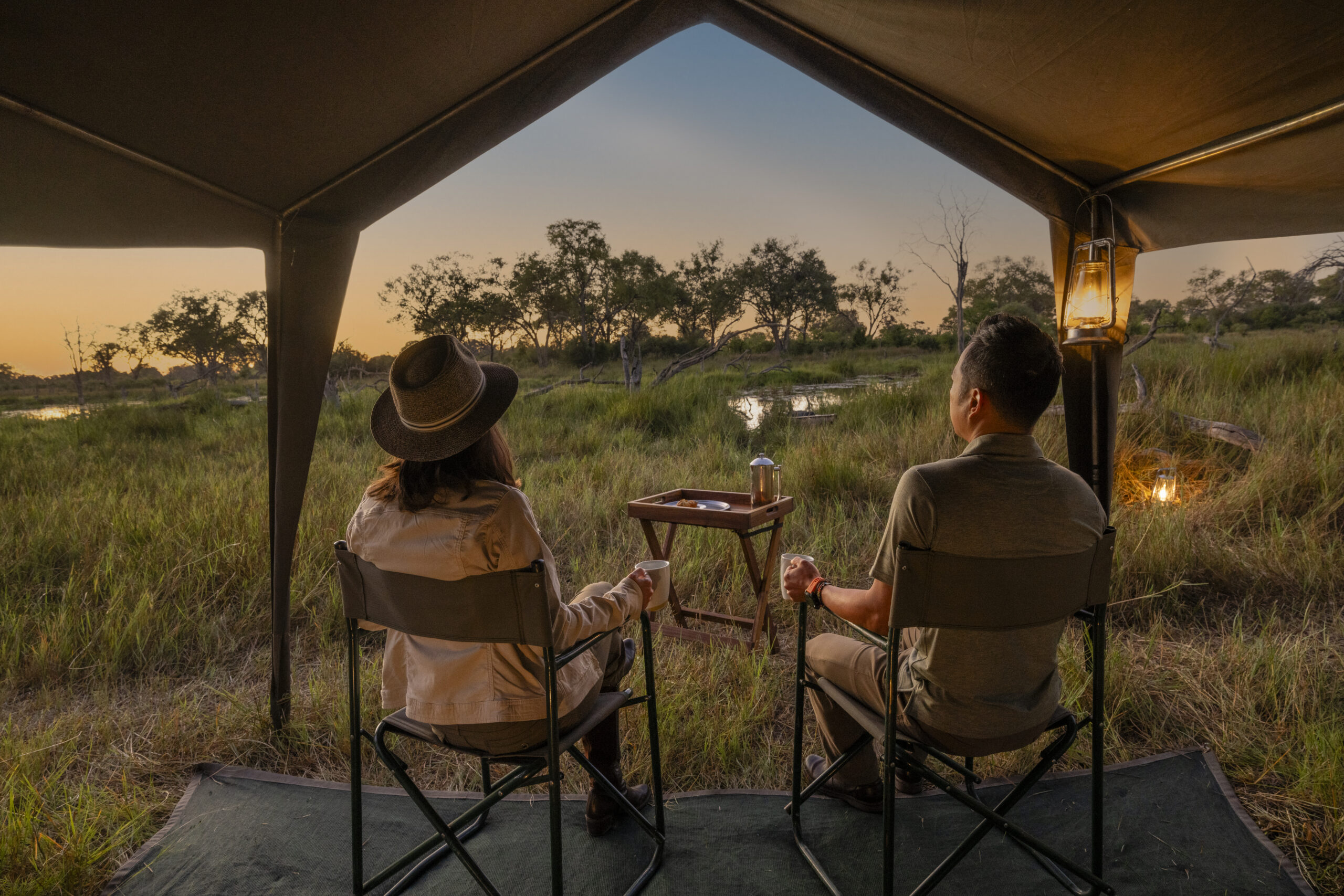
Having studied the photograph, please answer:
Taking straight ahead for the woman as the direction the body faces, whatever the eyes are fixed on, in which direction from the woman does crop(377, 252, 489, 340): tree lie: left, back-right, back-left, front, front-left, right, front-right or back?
front-left

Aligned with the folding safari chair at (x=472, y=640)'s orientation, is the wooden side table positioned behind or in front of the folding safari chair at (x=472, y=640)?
in front

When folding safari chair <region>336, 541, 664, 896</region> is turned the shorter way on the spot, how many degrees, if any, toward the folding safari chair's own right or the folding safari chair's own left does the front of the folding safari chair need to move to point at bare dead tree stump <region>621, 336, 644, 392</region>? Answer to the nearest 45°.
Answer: approximately 45° to the folding safari chair's own left

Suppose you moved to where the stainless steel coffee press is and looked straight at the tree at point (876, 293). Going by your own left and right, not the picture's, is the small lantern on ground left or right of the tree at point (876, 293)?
right

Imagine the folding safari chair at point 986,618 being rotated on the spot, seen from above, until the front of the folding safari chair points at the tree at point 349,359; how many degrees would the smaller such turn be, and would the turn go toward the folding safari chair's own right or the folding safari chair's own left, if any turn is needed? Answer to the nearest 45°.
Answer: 0° — it already faces it

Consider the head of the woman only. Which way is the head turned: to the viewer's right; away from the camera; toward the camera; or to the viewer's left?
away from the camera

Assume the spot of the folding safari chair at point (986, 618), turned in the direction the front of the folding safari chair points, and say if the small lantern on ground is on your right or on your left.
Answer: on your right

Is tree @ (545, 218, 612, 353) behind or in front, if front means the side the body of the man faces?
in front

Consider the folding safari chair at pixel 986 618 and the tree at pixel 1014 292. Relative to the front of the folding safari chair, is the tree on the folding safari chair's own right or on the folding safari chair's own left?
on the folding safari chair's own right

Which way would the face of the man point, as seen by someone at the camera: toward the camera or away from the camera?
away from the camera

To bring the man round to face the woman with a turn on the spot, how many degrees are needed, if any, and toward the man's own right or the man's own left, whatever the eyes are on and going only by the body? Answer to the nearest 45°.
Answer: approximately 45° to the man's own left

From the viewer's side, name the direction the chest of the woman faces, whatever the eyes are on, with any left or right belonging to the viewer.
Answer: facing away from the viewer and to the right of the viewer

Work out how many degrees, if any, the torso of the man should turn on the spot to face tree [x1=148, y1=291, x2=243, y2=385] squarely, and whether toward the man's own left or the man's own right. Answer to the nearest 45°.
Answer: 0° — they already face it
